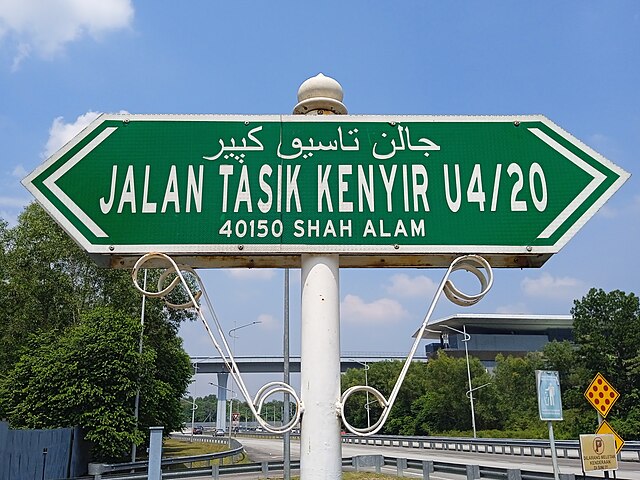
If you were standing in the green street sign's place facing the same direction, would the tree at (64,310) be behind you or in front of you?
behind

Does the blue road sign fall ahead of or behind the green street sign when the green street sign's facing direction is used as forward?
behind

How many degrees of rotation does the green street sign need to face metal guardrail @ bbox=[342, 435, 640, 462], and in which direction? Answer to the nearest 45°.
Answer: approximately 180°

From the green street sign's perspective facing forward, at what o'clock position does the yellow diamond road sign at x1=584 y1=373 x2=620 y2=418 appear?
The yellow diamond road sign is roughly at 7 o'clock from the green street sign.

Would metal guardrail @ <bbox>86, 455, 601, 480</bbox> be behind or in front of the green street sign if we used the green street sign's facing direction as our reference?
behind

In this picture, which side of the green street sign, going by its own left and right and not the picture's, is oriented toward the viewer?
front

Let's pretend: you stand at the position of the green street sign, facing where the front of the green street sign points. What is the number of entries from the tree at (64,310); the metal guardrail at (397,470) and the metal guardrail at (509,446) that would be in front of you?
0
